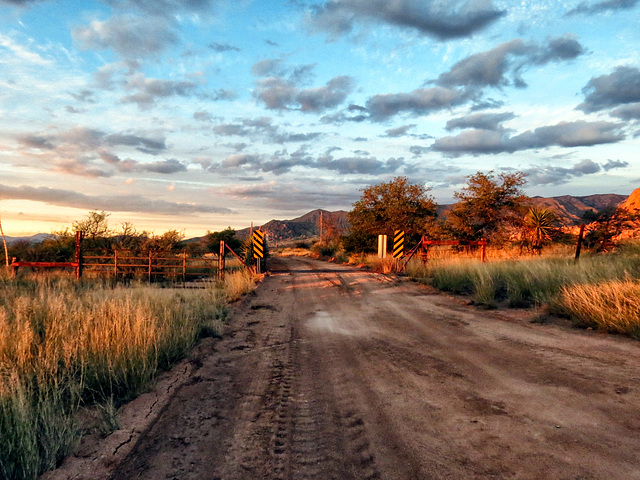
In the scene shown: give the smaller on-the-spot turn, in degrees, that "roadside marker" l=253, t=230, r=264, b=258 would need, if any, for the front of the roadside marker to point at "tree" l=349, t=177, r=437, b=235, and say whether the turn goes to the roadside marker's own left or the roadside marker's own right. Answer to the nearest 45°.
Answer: approximately 135° to the roadside marker's own left

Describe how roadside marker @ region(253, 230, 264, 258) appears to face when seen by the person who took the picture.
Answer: facing the viewer

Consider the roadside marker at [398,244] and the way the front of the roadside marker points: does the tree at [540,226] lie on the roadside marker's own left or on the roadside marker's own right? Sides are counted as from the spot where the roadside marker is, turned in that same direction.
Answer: on the roadside marker's own left

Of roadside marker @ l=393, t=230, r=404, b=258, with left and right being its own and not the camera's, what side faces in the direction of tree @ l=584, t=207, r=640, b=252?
left

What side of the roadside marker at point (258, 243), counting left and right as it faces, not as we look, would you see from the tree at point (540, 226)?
left

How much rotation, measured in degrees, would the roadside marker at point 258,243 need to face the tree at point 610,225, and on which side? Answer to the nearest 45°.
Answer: approximately 90° to its left

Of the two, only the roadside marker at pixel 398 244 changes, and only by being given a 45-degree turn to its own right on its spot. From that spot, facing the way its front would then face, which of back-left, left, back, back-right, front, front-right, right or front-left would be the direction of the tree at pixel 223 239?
right

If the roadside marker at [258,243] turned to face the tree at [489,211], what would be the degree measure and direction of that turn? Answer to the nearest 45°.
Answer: approximately 90° to its left

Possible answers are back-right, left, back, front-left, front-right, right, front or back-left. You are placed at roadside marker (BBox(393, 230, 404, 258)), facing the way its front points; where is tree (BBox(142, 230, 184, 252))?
right

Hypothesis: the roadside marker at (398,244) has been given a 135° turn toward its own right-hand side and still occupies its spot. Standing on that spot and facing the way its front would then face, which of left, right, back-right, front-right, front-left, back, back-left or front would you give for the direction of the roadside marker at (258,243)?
front-left

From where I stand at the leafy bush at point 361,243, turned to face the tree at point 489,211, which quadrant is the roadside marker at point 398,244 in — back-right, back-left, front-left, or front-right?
front-right
